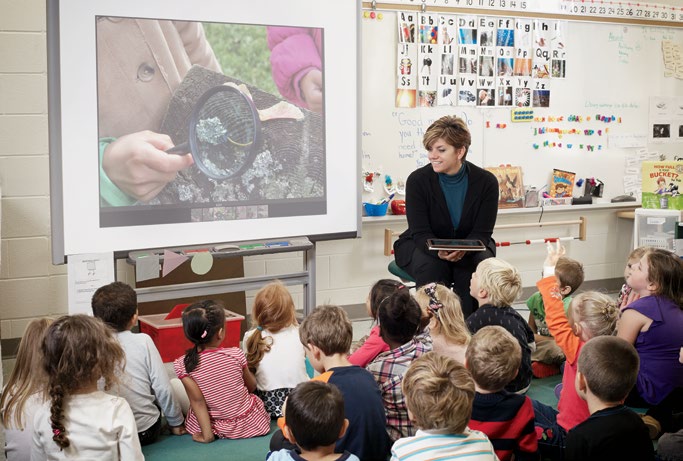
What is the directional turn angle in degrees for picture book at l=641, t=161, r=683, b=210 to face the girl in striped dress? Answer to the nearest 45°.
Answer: approximately 45° to its right

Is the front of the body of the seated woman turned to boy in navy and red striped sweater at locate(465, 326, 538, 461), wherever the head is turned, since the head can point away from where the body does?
yes

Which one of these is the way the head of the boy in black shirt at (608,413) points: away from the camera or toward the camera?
away from the camera

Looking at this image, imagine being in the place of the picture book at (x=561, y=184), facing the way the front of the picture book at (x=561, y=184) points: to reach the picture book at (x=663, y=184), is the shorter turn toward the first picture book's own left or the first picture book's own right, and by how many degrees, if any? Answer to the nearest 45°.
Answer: approximately 45° to the first picture book's own left

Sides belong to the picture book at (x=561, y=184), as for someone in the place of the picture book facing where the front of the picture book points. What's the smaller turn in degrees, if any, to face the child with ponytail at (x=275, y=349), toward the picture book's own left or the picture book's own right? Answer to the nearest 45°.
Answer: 0° — it already faces them

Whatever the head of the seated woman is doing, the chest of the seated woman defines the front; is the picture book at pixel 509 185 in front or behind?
behind

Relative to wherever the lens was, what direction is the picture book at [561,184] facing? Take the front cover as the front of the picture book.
facing the viewer

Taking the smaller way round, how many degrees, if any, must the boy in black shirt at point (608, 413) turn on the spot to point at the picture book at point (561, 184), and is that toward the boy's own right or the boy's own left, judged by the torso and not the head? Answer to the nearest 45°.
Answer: approximately 45° to the boy's own right

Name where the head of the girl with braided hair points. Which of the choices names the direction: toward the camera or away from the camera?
away from the camera

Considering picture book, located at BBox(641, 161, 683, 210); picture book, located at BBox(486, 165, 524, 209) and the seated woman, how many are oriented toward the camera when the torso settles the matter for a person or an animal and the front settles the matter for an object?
3

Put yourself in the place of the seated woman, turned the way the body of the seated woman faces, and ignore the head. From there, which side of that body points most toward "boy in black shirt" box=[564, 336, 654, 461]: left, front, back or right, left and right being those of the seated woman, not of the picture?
front

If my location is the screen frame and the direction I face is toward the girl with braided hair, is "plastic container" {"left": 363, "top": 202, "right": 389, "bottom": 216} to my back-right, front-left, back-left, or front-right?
back-left

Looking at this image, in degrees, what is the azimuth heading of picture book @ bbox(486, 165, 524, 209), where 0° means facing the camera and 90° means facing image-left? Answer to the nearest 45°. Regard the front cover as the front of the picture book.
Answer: approximately 0°

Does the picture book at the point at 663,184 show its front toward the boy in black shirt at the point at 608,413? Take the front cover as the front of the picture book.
yes

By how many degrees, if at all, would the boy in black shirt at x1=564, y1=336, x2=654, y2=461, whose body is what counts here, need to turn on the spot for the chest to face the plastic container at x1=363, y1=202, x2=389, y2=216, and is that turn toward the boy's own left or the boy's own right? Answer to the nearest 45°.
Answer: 0° — they already face it

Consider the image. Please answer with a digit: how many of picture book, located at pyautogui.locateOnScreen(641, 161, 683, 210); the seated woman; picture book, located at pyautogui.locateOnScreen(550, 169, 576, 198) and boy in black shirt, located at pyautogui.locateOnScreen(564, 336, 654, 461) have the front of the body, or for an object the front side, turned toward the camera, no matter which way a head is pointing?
3

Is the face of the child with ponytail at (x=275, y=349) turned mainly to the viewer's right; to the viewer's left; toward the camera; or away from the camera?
away from the camera

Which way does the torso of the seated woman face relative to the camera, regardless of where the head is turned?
toward the camera
